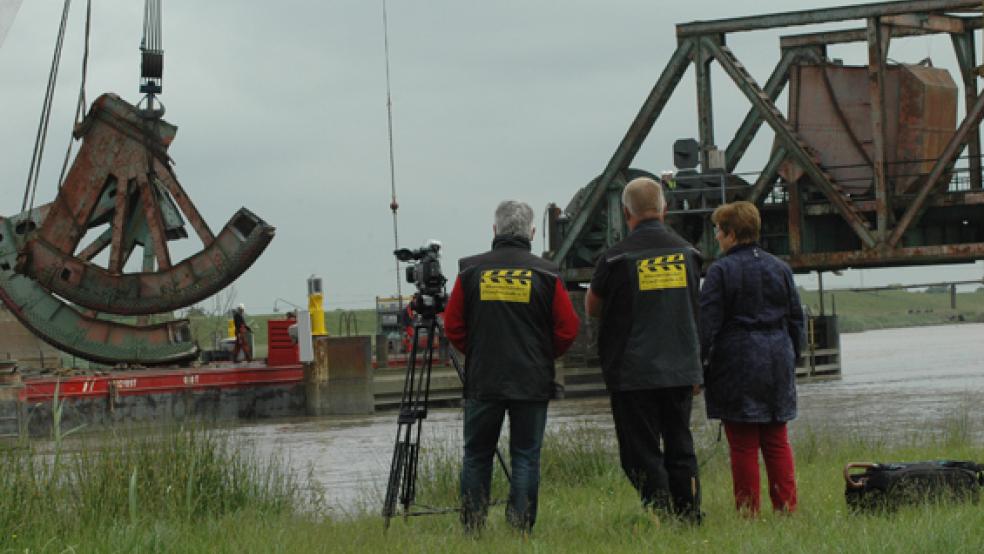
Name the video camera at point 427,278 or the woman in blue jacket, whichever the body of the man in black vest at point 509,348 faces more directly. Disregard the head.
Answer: the video camera

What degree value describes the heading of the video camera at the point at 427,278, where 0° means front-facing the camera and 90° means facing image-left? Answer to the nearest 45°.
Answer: approximately 135°

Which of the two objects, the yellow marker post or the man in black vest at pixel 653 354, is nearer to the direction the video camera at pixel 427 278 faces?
the yellow marker post

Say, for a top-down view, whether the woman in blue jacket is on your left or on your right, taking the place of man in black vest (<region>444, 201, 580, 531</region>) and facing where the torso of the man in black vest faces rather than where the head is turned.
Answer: on your right

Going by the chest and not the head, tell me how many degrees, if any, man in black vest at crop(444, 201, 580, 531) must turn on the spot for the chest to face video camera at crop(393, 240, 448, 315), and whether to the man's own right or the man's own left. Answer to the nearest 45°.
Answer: approximately 45° to the man's own left

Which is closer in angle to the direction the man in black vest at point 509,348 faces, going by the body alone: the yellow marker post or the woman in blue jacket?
the yellow marker post

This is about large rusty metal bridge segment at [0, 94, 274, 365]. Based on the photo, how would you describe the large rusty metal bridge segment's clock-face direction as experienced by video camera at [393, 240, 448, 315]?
The large rusty metal bridge segment is roughly at 1 o'clock from the video camera.

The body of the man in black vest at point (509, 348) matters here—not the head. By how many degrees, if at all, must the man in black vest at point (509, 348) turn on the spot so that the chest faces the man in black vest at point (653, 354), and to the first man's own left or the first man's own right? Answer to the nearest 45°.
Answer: approximately 90° to the first man's own right

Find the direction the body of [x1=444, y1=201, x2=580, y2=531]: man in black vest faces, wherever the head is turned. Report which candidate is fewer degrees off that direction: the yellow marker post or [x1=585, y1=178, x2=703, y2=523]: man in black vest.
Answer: the yellow marker post

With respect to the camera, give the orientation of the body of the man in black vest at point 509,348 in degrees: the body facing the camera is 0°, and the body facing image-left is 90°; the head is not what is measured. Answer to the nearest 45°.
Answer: approximately 180°

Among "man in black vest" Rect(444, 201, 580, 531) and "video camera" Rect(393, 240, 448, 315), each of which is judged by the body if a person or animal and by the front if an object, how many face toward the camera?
0

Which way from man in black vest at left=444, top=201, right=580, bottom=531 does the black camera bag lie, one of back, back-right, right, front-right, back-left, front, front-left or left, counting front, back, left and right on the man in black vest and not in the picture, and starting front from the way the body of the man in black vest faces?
right

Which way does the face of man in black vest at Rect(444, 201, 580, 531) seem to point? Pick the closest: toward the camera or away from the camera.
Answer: away from the camera
